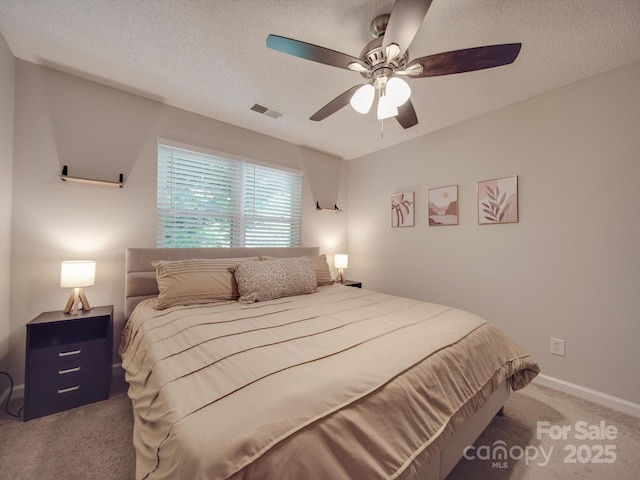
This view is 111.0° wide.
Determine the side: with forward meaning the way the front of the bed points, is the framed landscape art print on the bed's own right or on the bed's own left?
on the bed's own left

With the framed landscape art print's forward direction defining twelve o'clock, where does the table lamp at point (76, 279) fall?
The table lamp is roughly at 12 o'clock from the framed landscape art print.

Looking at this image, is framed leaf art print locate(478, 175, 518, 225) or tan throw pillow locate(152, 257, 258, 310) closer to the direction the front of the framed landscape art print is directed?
the tan throw pillow

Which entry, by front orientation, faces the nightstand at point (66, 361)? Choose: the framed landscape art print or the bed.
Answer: the framed landscape art print

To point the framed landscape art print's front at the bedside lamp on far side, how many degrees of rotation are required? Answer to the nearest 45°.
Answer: approximately 45° to its right

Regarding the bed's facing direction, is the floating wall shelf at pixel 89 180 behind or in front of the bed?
behind

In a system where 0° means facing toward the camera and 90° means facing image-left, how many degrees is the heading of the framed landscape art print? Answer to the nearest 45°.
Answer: approximately 45°

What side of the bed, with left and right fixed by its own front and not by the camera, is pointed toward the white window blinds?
back

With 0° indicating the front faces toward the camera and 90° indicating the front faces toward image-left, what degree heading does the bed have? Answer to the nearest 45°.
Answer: approximately 315°
